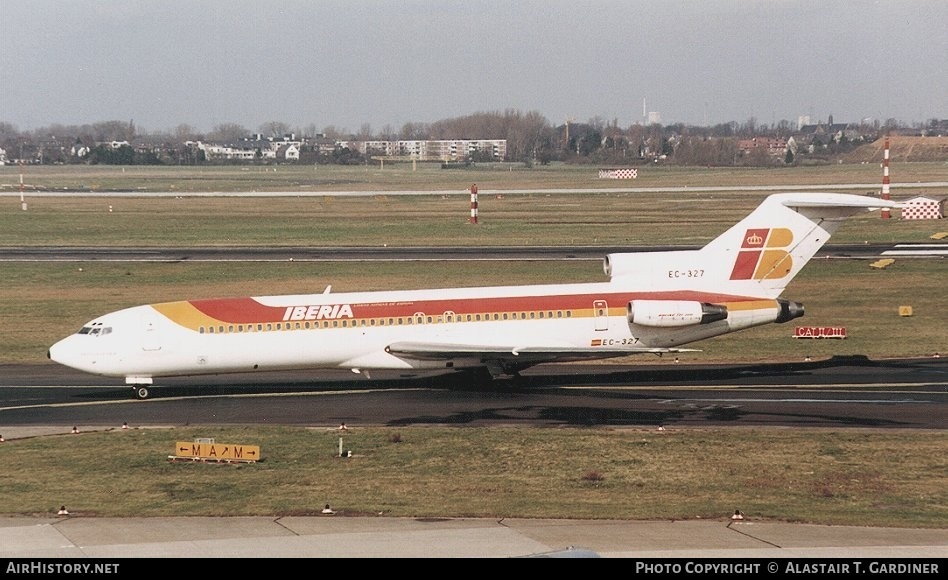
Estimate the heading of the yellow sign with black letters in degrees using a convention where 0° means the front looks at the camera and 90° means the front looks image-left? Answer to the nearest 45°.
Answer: approximately 0°

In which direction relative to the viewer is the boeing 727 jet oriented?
to the viewer's left

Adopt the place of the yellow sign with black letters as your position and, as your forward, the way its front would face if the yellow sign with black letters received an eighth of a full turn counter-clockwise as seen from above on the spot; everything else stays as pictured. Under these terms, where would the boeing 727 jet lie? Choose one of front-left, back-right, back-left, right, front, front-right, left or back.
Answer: left
